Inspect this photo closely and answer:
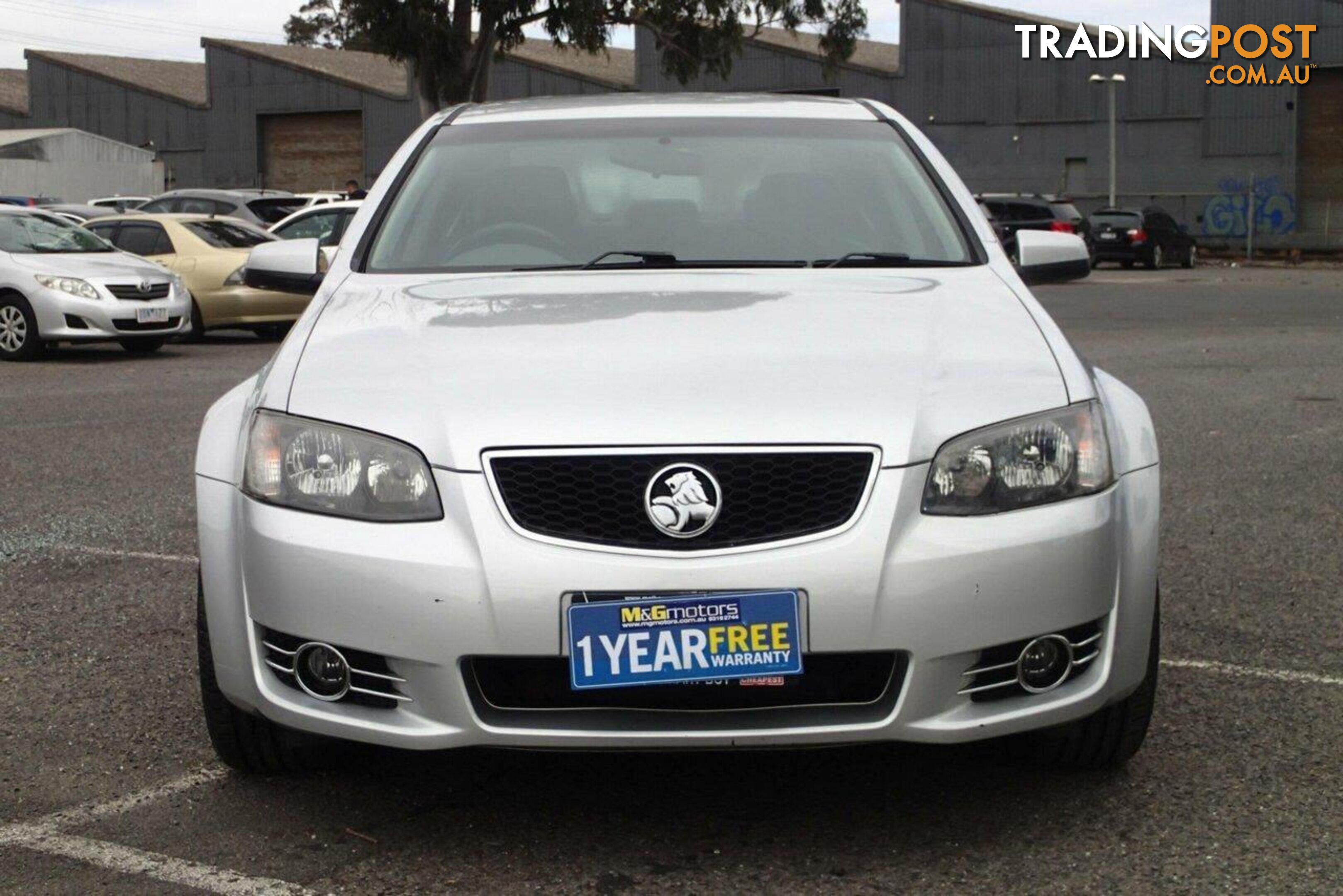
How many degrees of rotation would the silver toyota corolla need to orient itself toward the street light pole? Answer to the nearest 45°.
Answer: approximately 90° to its left

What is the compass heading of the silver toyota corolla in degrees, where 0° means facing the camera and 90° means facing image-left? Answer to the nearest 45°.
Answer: approximately 315°

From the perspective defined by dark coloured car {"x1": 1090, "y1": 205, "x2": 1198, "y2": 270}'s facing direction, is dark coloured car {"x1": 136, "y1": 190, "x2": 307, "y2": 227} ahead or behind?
behind

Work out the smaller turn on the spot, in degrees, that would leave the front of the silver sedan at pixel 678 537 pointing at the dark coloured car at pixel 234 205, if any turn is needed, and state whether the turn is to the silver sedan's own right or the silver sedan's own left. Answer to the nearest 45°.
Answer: approximately 180°

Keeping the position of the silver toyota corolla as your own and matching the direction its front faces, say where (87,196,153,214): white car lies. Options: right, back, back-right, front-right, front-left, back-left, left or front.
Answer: back-left

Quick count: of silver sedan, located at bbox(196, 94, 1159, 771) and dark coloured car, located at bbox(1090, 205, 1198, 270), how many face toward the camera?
1

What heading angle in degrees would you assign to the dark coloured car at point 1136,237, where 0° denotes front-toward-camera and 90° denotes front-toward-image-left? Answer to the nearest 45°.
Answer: approximately 225°

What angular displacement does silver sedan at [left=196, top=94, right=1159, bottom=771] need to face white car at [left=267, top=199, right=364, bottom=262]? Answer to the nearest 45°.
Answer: approximately 180°

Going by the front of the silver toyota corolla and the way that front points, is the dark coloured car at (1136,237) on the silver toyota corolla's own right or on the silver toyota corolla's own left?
on the silver toyota corolla's own left
